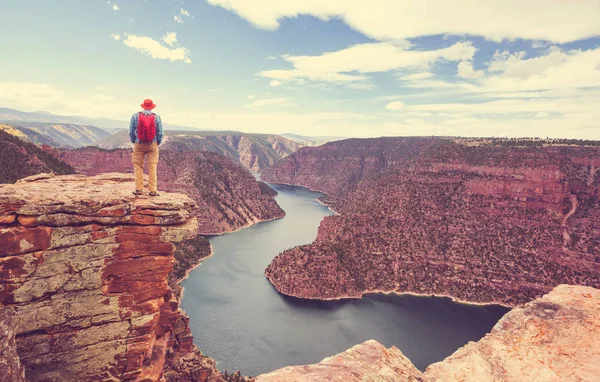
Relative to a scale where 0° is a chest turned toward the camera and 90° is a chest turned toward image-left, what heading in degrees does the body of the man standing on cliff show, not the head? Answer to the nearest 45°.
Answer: approximately 180°

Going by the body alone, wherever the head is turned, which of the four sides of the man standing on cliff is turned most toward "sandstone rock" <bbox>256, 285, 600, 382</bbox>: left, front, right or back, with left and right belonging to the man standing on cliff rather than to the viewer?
back

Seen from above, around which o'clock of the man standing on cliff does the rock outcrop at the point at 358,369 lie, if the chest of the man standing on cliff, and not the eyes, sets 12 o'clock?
The rock outcrop is roughly at 4 o'clock from the man standing on cliff.
